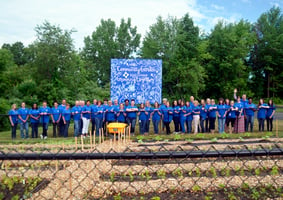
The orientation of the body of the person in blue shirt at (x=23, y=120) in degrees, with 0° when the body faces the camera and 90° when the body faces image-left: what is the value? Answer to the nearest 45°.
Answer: approximately 0°

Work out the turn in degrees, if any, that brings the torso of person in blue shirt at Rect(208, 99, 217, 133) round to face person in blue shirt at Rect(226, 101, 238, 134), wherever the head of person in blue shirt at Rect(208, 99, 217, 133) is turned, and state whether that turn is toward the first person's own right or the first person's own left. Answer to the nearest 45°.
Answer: approximately 90° to the first person's own left

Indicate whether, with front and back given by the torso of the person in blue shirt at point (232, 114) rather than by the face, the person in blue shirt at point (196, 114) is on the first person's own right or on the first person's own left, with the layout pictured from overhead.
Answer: on the first person's own right

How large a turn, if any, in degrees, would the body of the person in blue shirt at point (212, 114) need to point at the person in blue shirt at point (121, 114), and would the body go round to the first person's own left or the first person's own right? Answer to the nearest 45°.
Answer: approximately 90° to the first person's own right

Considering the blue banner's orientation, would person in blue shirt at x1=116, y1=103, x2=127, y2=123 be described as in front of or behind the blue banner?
in front

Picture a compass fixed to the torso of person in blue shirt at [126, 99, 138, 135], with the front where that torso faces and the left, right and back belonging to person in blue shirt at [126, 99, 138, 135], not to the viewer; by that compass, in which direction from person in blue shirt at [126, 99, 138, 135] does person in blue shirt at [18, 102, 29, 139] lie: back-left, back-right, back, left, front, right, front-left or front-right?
right

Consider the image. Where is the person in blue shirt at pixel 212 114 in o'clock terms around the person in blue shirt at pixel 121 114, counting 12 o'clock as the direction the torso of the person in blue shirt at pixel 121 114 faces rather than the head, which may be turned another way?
the person in blue shirt at pixel 212 114 is roughly at 9 o'clock from the person in blue shirt at pixel 121 114.
